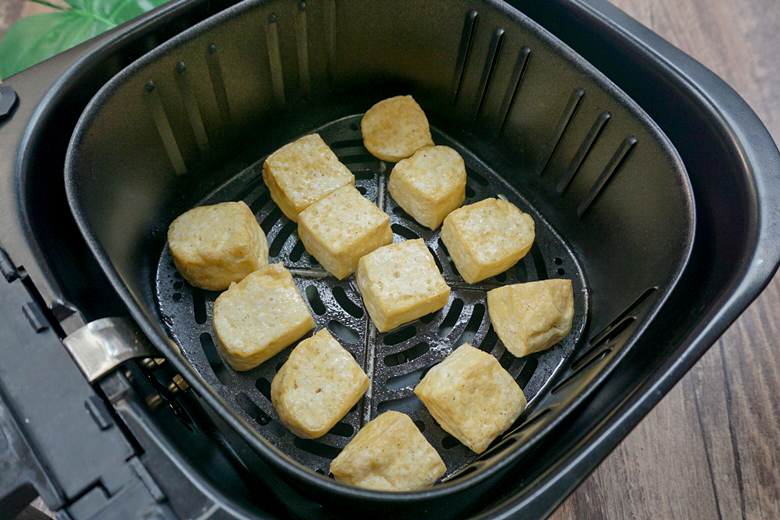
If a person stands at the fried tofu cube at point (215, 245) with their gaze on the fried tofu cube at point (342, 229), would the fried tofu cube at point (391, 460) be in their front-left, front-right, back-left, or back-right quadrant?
front-right

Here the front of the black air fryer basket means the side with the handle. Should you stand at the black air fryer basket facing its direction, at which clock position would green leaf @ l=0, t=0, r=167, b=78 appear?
The green leaf is roughly at 3 o'clock from the black air fryer basket.

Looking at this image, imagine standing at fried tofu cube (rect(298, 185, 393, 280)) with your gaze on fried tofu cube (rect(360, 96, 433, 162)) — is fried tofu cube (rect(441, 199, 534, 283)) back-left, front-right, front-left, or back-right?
front-right

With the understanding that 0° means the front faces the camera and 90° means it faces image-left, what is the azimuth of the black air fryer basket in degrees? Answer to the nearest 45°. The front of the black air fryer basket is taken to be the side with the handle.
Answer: approximately 45°
